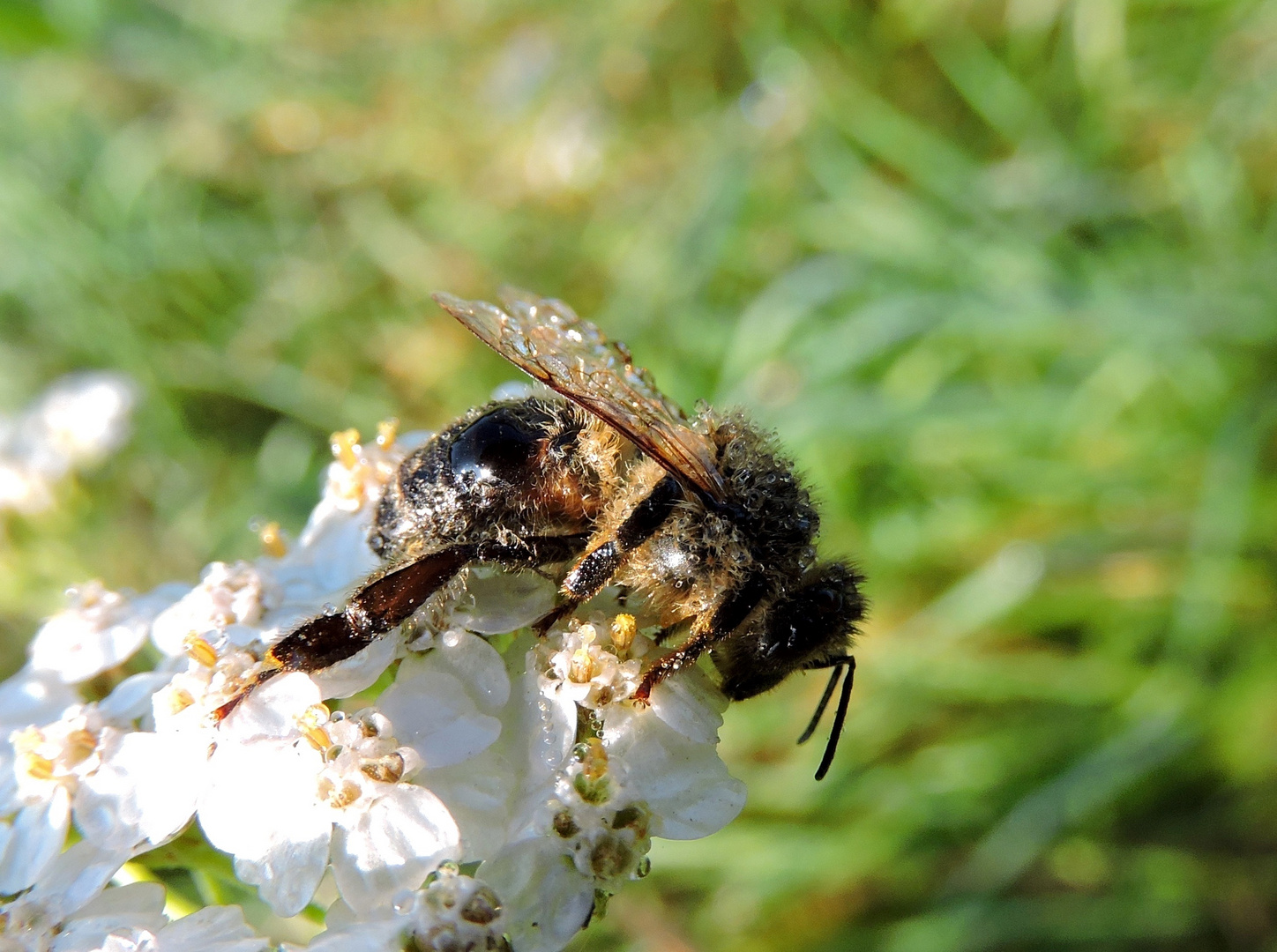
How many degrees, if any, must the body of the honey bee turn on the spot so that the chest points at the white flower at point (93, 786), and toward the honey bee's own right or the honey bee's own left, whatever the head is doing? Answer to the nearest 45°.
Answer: approximately 180°

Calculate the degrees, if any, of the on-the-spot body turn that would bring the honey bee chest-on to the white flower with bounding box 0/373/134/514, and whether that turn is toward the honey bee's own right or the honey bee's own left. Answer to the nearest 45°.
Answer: approximately 135° to the honey bee's own left

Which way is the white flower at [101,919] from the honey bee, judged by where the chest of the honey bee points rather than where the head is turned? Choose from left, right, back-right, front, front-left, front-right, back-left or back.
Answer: back

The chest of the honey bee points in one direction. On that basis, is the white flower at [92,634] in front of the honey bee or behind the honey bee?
behind

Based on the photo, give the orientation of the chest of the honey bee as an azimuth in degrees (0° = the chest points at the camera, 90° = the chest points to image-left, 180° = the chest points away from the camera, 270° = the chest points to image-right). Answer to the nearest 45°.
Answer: approximately 270°
